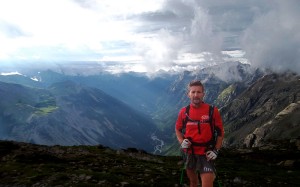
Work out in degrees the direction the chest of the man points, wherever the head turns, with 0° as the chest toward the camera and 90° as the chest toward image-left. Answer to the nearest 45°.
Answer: approximately 0°
